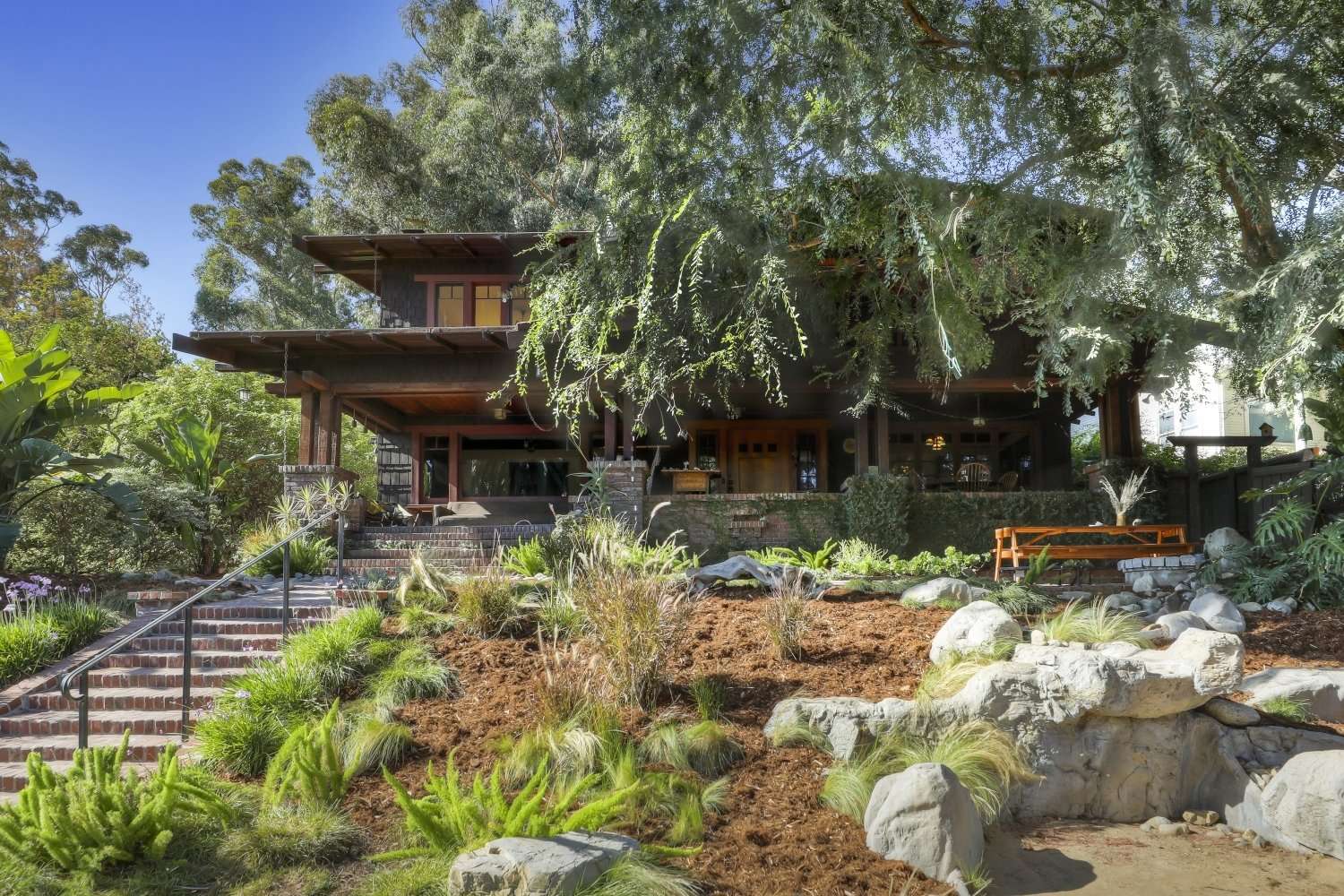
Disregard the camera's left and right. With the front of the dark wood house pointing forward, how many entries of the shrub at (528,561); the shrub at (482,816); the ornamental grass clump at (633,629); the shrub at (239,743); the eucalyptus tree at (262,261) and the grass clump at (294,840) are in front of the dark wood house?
5

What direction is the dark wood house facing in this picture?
toward the camera

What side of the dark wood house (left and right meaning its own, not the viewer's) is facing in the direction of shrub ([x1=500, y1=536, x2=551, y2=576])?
front

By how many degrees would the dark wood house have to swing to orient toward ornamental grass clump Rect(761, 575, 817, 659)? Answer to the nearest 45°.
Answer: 0° — it already faces it

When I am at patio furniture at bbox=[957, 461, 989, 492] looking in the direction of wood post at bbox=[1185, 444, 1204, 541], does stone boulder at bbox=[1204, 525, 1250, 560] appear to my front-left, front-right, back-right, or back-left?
front-right

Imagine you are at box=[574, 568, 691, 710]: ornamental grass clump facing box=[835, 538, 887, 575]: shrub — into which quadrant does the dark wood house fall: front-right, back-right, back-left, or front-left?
front-left

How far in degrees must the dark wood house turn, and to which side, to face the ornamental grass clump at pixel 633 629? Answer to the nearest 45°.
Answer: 0° — it already faces it

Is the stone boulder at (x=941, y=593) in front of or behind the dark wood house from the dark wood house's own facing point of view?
in front

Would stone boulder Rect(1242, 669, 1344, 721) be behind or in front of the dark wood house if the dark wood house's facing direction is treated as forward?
in front

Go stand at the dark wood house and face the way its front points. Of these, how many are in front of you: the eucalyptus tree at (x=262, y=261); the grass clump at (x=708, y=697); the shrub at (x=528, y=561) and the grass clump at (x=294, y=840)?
3

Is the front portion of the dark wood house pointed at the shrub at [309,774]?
yes

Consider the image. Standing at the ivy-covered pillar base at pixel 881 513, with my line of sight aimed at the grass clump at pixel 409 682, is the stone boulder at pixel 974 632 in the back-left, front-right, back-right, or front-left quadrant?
front-left

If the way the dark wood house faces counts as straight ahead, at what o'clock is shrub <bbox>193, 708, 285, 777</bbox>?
The shrub is roughly at 12 o'clock from the dark wood house.

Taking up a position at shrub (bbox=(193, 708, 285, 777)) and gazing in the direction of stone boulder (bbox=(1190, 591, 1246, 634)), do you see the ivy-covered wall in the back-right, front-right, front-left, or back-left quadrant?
front-left
